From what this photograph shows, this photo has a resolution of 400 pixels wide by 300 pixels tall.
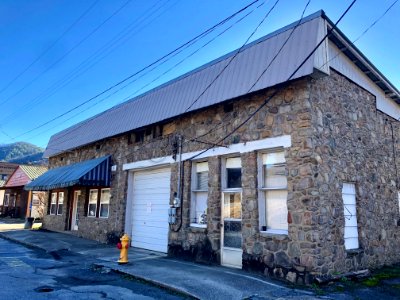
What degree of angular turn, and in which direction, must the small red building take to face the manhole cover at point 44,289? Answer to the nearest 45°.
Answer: approximately 45° to its left

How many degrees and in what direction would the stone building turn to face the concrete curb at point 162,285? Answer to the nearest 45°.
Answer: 0° — it already faces it

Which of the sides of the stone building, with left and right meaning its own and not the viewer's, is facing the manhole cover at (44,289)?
front

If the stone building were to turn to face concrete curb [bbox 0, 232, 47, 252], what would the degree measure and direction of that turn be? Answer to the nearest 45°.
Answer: approximately 90° to its right

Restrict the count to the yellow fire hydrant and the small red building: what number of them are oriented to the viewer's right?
0

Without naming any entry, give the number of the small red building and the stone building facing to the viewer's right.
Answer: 0

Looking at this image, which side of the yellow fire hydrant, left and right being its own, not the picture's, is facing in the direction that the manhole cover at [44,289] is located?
front

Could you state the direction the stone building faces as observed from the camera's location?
facing the viewer and to the left of the viewer

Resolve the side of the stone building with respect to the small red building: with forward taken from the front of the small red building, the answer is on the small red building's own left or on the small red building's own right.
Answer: on the small red building's own left
